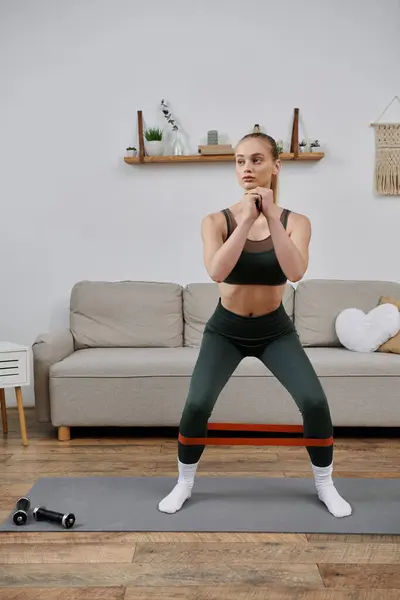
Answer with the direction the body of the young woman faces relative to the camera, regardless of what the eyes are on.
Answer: toward the camera

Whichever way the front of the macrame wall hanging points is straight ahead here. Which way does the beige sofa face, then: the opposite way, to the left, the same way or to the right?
the same way

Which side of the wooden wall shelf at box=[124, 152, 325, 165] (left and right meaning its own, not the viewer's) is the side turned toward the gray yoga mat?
front

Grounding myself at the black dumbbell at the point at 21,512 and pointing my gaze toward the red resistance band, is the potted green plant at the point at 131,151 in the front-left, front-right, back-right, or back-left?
front-left

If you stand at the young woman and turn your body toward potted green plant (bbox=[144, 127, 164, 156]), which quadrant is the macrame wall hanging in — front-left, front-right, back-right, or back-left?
front-right

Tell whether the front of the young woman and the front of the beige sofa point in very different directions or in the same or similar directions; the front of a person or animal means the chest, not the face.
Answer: same or similar directions

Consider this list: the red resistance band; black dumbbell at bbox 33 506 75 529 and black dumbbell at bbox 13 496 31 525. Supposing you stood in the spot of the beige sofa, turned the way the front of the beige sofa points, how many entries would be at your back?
0

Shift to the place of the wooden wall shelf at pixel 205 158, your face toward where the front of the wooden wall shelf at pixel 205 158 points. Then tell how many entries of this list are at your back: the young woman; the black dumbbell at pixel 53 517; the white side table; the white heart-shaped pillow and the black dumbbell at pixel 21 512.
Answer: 0

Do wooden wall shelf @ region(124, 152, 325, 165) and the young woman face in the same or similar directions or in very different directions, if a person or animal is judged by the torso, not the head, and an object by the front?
same or similar directions

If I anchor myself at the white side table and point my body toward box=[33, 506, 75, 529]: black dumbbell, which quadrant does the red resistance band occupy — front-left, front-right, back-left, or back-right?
front-left

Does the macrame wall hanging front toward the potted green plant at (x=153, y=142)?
no

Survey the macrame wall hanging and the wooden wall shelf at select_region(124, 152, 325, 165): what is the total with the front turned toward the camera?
2

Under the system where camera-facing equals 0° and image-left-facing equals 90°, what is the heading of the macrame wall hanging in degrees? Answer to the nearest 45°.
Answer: approximately 0°

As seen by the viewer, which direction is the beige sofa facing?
toward the camera

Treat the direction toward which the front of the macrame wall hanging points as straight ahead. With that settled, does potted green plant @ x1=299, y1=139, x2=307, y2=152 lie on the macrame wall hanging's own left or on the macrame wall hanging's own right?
on the macrame wall hanging's own right

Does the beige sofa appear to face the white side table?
no

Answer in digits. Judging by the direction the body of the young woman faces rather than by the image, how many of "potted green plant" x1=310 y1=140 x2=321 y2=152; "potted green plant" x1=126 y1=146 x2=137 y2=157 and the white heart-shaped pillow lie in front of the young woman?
0

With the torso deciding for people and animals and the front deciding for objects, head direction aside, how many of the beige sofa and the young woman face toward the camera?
2
